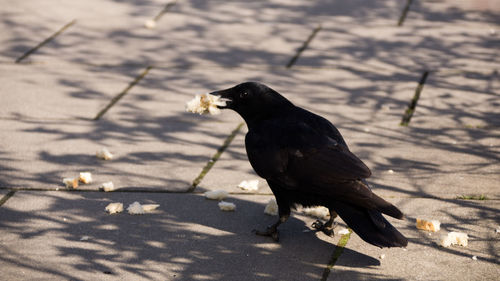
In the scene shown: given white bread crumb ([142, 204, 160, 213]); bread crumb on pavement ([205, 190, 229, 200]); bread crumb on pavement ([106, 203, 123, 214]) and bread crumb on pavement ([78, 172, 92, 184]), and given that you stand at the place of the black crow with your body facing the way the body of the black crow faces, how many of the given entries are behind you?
0

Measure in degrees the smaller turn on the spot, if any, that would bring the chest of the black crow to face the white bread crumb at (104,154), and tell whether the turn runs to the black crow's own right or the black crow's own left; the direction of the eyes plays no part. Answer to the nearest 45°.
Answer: approximately 45° to the black crow's own right

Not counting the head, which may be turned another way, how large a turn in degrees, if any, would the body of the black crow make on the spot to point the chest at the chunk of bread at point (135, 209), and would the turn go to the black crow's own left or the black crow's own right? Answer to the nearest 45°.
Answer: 0° — it already faces it

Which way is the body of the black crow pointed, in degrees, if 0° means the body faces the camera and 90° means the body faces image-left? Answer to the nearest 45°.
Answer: approximately 90°

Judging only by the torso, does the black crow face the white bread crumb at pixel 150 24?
no

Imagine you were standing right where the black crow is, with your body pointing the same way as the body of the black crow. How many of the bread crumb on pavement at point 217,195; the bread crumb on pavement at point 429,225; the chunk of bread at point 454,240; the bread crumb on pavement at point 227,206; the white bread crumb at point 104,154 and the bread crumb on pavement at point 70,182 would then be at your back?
2

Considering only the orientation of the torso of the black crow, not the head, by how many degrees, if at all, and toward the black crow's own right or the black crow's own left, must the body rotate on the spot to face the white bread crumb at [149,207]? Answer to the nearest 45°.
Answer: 0° — it already faces it

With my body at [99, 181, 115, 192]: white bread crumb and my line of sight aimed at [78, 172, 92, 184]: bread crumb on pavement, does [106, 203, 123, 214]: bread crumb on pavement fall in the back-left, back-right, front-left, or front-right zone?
back-left

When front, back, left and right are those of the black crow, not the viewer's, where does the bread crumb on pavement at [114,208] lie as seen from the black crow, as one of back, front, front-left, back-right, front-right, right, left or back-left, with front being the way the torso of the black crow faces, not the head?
front

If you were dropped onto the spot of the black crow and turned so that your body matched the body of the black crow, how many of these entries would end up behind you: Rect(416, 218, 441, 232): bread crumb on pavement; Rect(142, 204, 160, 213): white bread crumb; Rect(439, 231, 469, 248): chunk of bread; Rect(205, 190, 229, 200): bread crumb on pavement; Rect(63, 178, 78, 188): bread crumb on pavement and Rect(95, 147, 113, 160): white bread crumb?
2

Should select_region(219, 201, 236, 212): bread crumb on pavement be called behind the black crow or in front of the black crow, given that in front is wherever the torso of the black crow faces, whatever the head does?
in front

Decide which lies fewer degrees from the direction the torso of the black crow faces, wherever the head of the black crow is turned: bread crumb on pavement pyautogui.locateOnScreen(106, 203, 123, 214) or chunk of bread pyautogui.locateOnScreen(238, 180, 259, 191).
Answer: the bread crumb on pavement

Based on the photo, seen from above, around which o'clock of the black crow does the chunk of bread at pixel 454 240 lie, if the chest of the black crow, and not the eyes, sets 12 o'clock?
The chunk of bread is roughly at 6 o'clock from the black crow.
